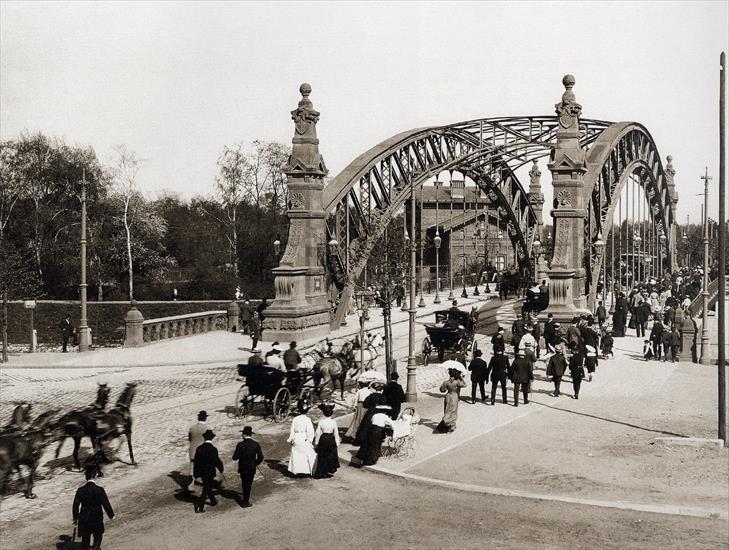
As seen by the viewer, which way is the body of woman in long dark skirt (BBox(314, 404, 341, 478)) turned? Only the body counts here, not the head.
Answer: away from the camera

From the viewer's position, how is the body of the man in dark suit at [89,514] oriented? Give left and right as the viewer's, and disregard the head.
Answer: facing away from the viewer

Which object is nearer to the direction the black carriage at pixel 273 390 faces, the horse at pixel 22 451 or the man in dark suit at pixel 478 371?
the man in dark suit

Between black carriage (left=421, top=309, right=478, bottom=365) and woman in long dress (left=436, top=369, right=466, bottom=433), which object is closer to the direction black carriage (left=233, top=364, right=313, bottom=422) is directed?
the black carriage

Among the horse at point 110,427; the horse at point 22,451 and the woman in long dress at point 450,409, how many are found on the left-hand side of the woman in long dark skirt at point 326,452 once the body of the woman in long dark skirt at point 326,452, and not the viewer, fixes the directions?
2

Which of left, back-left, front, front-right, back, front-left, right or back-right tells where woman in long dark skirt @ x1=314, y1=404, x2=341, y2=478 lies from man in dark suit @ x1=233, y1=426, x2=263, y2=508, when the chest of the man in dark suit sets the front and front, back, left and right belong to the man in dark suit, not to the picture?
front-right

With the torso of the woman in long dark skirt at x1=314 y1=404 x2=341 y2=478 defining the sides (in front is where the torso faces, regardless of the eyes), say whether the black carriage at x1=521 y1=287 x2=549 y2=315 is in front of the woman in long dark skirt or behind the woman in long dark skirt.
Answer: in front

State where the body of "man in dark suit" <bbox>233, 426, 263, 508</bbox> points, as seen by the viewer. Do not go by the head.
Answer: away from the camera

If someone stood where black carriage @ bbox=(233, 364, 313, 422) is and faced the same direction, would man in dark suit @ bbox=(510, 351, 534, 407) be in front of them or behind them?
in front

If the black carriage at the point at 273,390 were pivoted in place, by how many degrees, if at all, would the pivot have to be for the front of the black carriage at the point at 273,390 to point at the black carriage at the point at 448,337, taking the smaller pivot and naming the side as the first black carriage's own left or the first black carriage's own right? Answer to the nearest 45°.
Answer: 0° — it already faces it

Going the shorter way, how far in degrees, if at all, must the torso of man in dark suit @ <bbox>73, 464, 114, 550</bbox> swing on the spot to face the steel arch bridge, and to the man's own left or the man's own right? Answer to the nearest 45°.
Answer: approximately 45° to the man's own right

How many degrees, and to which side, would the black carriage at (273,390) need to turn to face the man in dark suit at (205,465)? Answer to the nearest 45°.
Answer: approximately 135° to its right
